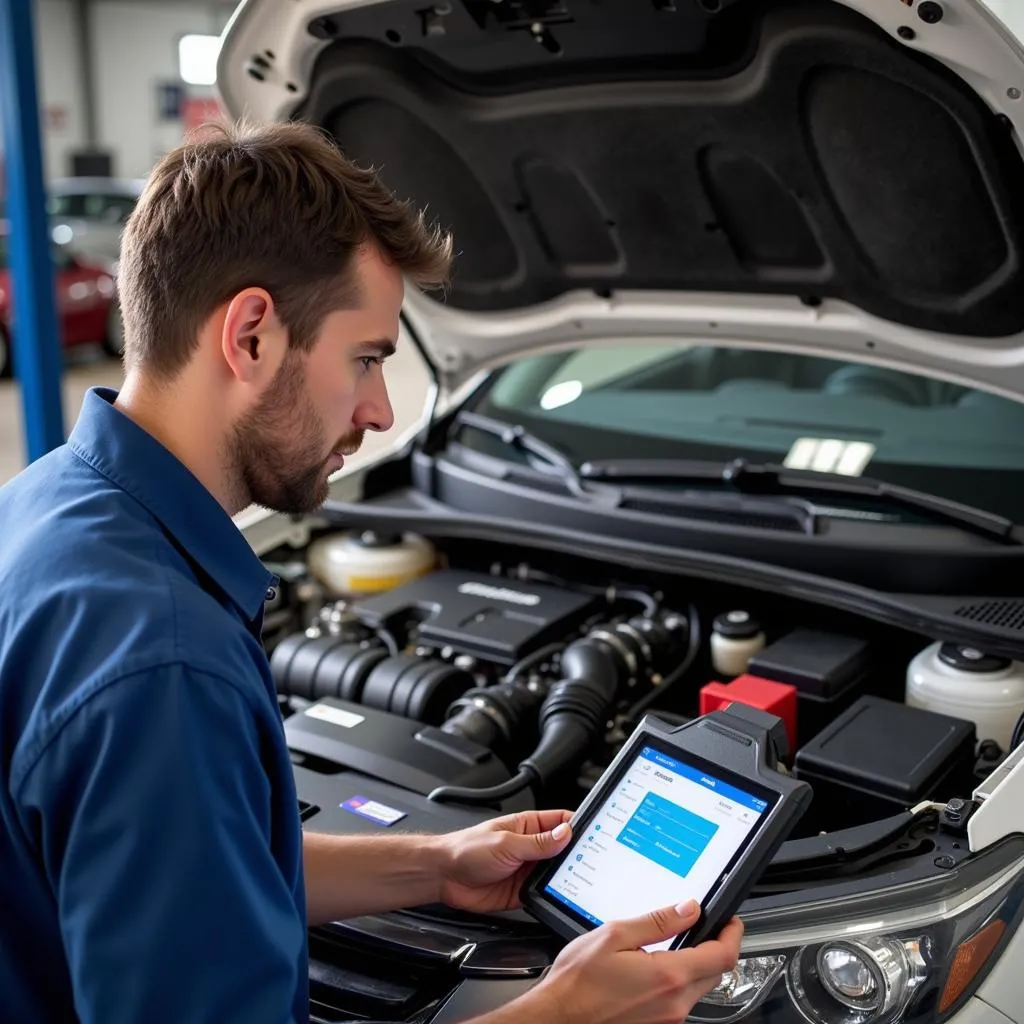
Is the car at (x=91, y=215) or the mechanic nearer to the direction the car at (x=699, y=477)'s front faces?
the mechanic

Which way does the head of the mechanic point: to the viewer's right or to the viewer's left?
to the viewer's right

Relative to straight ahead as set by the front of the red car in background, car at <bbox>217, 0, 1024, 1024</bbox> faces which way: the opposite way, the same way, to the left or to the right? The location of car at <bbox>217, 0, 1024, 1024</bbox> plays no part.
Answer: to the right

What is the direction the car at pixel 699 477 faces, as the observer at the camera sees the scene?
facing the viewer and to the left of the viewer

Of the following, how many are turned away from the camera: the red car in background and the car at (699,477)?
0

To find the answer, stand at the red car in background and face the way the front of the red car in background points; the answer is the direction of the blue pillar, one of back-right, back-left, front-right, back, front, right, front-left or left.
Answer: front-right

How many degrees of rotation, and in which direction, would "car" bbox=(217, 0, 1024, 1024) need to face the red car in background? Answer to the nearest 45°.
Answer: approximately 90° to its right

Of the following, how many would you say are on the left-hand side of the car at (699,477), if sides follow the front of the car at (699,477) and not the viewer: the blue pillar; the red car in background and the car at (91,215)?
0

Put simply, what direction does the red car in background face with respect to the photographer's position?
facing the viewer and to the right of the viewer

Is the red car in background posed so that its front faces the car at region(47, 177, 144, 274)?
no

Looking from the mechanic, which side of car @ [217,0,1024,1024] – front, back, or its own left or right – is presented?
front

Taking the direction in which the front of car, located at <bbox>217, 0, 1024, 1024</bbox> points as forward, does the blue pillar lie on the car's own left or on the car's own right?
on the car's own right

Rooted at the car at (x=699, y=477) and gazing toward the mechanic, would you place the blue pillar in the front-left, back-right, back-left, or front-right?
back-right
